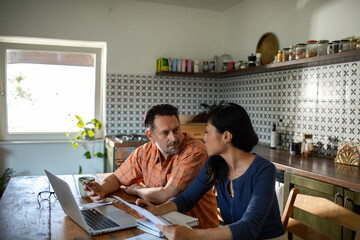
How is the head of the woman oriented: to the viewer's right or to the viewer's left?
to the viewer's left

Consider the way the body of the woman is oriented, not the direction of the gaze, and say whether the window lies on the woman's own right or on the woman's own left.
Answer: on the woman's own right

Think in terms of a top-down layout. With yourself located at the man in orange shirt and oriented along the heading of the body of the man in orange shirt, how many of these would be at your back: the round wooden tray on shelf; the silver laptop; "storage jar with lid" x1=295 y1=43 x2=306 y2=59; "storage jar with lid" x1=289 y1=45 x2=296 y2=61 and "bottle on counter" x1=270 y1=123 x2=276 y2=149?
4

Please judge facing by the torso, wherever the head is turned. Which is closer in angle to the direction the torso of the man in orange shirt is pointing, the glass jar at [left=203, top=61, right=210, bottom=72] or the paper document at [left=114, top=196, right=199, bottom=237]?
the paper document

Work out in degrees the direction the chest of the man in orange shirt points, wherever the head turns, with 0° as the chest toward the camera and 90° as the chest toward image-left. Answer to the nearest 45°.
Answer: approximately 45°

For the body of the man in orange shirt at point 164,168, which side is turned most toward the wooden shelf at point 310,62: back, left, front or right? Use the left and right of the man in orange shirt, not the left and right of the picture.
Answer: back

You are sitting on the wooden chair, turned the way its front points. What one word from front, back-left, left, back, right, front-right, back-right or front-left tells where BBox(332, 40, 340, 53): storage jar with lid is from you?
back-right

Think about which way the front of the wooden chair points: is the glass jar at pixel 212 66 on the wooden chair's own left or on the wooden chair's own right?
on the wooden chair's own right
